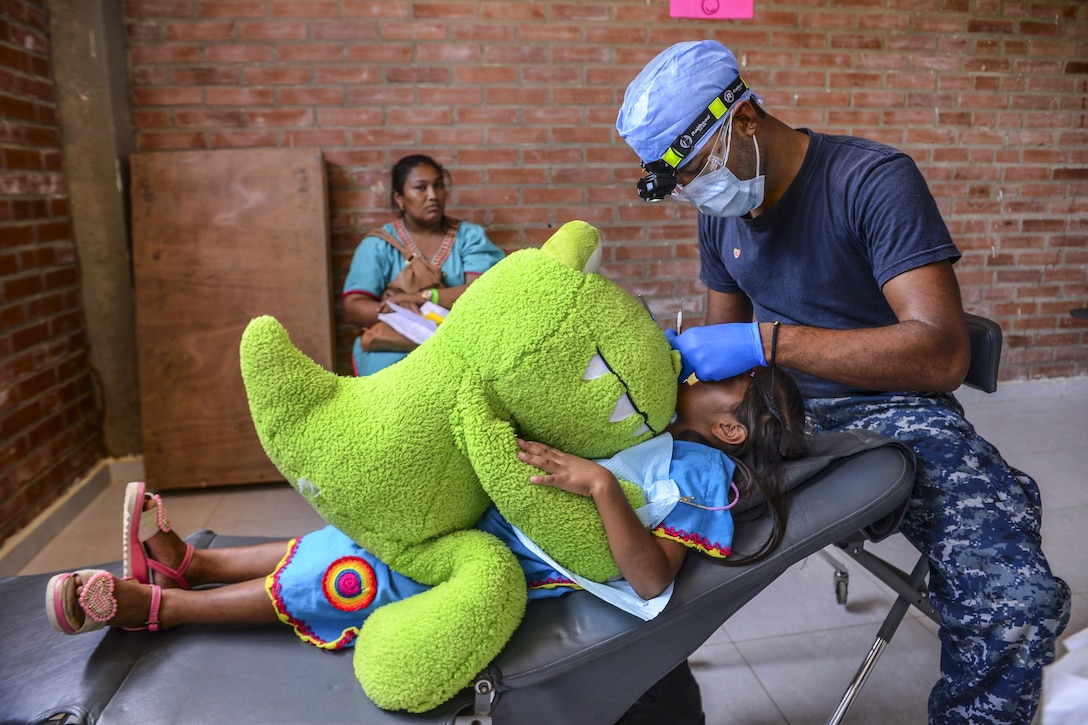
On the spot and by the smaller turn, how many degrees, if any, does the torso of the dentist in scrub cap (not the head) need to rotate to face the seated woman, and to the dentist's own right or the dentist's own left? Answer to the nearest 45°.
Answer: approximately 90° to the dentist's own right

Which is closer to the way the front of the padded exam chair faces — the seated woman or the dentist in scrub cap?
the seated woman

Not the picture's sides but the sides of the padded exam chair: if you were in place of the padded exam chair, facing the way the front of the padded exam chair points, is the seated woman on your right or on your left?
on your right

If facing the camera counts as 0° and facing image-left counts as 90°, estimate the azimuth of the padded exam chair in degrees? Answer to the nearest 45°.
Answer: approximately 90°

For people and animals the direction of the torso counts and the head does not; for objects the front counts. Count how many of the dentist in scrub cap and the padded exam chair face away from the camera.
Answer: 0

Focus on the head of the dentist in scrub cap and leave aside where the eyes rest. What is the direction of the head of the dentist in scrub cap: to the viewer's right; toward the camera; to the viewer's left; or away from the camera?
to the viewer's left

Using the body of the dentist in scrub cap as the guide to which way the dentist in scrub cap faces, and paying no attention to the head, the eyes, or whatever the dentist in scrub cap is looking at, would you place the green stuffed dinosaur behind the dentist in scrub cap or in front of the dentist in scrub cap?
in front
